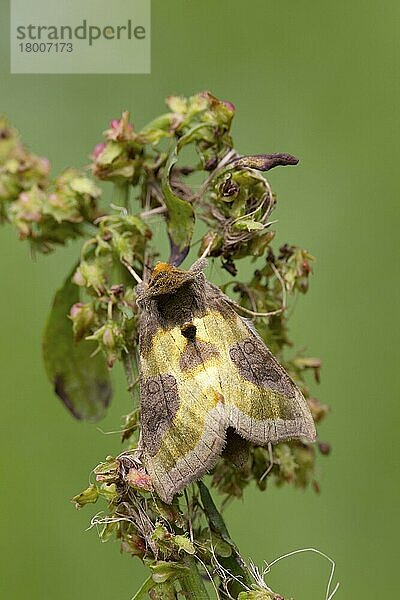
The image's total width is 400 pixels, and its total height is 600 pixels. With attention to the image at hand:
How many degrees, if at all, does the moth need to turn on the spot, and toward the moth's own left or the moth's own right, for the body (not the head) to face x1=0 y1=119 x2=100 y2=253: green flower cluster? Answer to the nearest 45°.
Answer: approximately 45° to the moth's own left
